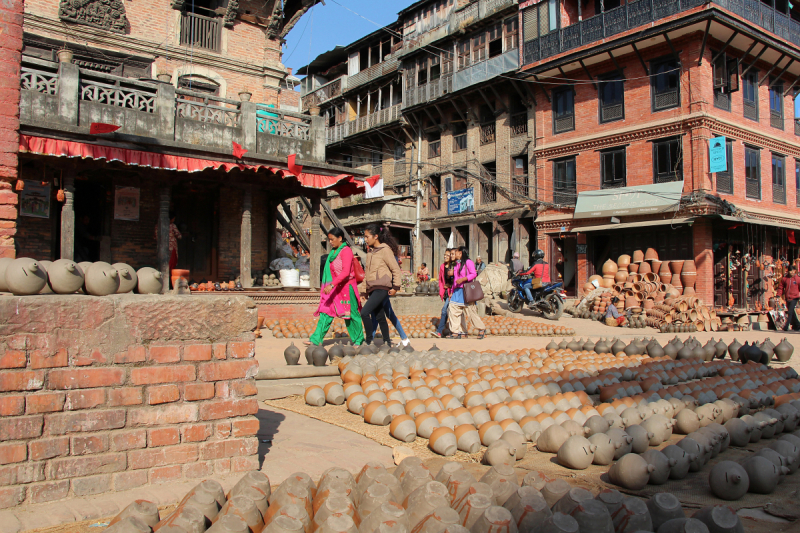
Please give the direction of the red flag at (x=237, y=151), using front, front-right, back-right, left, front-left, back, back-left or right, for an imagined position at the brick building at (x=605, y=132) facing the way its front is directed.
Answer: front

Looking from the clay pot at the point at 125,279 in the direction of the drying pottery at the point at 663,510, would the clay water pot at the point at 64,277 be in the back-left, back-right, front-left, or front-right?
back-right

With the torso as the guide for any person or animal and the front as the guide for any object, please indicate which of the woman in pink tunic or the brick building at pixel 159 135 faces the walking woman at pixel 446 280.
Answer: the brick building

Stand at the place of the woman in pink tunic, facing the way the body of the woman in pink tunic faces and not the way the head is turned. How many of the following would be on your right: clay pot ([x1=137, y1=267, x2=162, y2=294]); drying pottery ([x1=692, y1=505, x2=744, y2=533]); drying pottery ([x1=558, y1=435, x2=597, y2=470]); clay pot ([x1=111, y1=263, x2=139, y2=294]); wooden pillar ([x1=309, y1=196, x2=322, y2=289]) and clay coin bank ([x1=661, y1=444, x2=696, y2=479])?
1

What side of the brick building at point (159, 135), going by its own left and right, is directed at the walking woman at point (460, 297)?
front

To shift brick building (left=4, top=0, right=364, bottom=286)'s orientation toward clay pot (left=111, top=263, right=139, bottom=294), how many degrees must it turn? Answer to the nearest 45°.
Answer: approximately 45° to its right

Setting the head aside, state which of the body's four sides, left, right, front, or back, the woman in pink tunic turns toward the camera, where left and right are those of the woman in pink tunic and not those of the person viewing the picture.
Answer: left

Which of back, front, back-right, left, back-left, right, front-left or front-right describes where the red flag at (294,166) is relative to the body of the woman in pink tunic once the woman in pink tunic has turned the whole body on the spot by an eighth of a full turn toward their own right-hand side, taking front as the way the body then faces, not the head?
front-right
